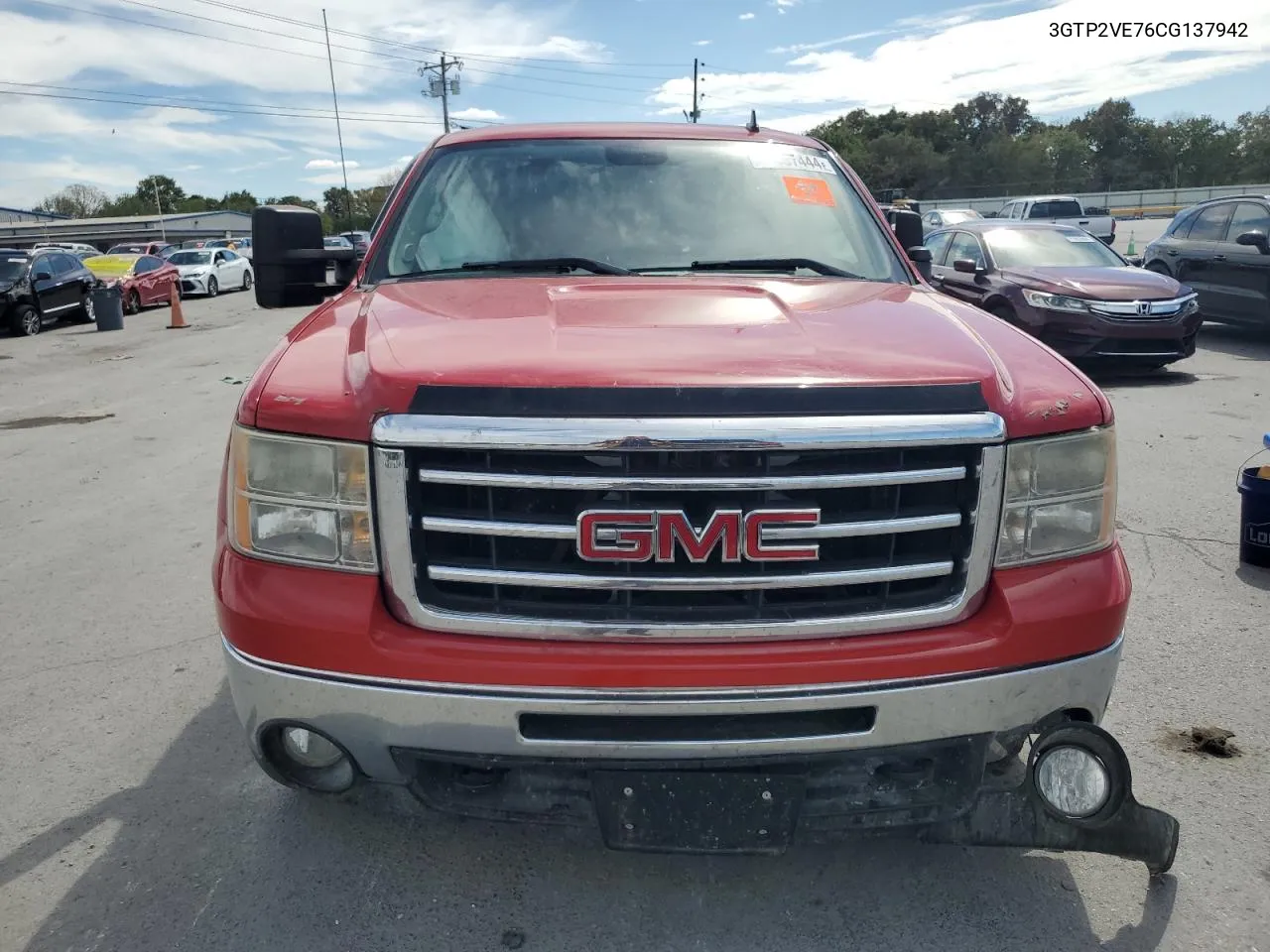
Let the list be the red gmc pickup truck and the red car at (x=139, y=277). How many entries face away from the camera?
0

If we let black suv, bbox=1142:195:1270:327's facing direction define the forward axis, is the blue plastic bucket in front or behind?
in front

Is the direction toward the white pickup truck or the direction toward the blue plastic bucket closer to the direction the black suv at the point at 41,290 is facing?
the blue plastic bucket

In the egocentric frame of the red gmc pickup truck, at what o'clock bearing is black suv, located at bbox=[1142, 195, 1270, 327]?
The black suv is roughly at 7 o'clock from the red gmc pickup truck.

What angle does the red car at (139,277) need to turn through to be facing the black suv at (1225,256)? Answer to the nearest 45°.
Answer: approximately 90° to its left

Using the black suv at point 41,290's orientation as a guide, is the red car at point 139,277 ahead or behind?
behind
